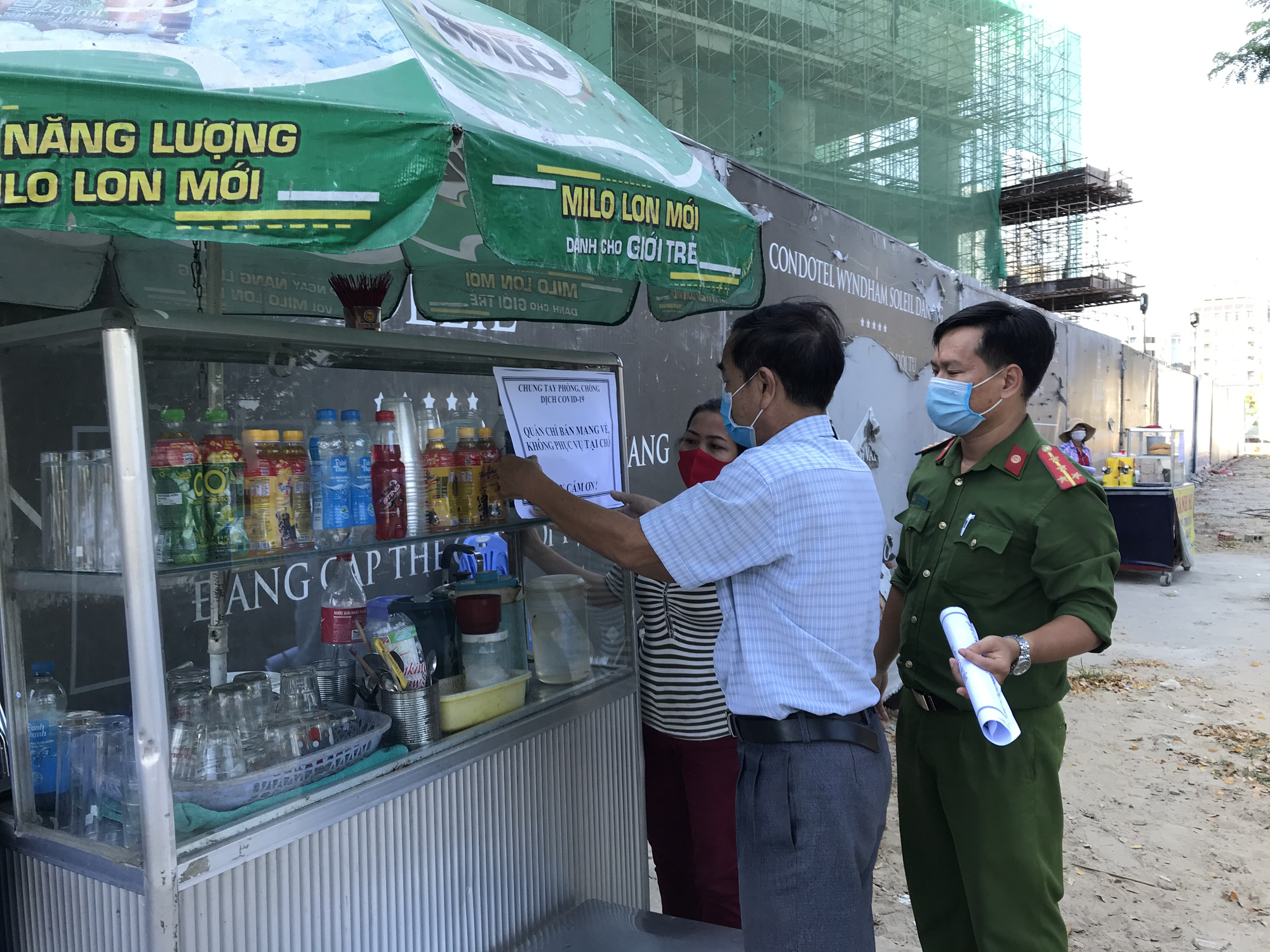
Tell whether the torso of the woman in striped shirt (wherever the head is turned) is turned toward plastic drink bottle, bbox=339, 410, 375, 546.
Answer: yes

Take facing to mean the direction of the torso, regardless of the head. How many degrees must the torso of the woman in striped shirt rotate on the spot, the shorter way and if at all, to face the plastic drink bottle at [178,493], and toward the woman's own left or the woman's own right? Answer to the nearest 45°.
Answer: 0° — they already face it

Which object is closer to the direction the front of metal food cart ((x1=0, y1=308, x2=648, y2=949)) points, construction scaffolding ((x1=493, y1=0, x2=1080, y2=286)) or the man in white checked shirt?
the man in white checked shirt

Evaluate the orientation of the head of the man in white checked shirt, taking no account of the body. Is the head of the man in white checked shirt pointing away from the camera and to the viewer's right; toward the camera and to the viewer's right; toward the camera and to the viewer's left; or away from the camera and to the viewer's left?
away from the camera and to the viewer's left

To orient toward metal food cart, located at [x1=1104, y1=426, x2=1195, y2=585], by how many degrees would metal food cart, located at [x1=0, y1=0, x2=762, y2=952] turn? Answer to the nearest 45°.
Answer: approximately 90° to its left

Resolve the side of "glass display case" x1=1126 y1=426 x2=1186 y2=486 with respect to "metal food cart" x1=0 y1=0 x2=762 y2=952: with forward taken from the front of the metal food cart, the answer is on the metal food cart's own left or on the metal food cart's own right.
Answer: on the metal food cart's own left

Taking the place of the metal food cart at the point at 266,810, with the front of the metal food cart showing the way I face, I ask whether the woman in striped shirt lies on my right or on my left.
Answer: on my left

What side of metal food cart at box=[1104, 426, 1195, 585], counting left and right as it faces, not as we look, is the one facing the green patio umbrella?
right
